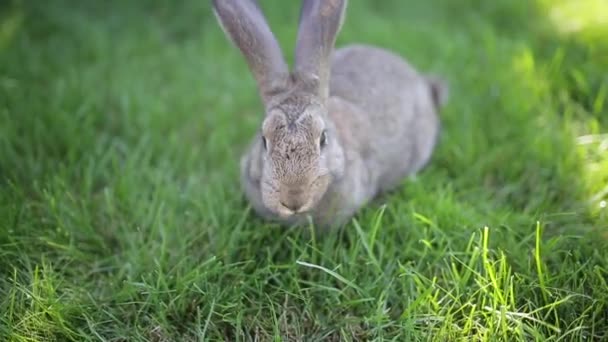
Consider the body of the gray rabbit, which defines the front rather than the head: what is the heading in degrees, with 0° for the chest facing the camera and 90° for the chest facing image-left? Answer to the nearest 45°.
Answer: approximately 45°
